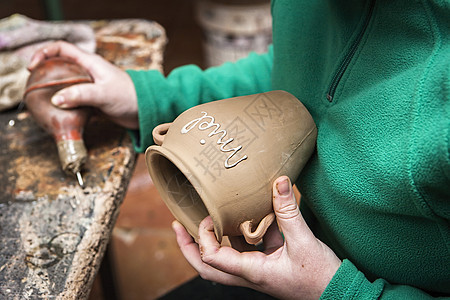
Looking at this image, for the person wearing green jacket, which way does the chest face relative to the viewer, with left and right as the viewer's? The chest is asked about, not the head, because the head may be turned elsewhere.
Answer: facing the viewer and to the left of the viewer
